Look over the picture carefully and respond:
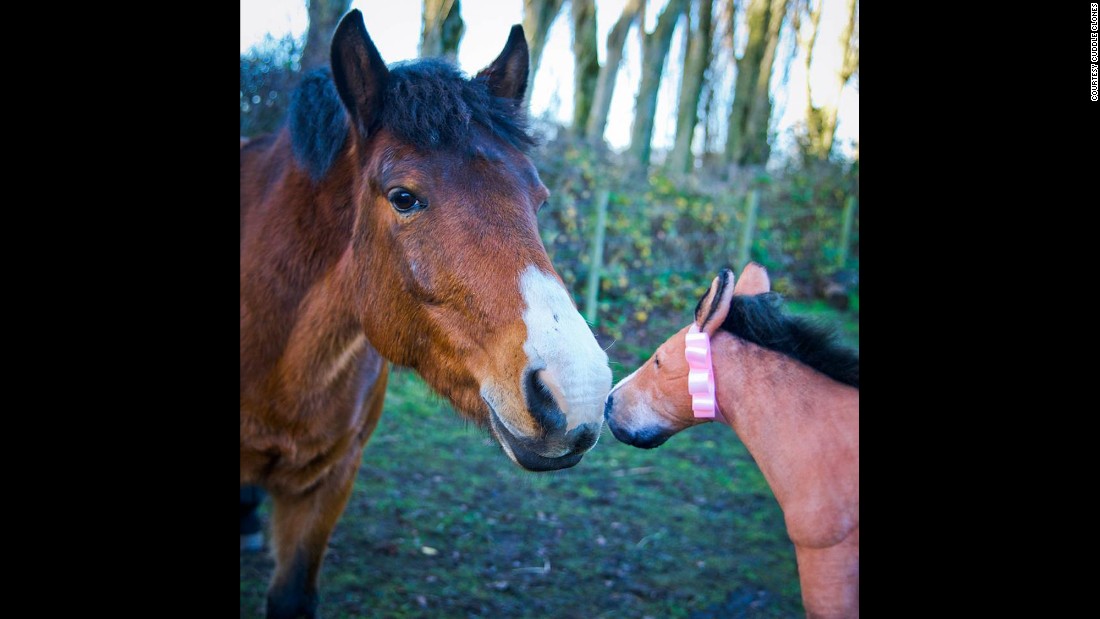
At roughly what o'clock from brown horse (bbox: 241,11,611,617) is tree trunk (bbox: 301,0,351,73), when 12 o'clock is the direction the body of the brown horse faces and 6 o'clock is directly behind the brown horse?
The tree trunk is roughly at 7 o'clock from the brown horse.

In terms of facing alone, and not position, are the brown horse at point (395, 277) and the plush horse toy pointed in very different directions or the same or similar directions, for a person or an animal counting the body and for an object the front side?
very different directions

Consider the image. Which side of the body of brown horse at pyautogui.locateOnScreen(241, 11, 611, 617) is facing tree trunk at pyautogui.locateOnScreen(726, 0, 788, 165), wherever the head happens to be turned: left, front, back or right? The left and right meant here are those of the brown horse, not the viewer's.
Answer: left

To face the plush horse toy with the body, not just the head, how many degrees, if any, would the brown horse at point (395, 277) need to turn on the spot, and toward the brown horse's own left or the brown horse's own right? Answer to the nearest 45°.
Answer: approximately 45° to the brown horse's own left

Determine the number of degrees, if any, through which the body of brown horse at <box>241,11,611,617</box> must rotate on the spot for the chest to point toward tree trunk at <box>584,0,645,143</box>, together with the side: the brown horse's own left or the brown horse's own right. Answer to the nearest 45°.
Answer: approximately 135° to the brown horse's own left

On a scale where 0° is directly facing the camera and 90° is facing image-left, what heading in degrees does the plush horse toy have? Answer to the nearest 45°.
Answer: approximately 90°

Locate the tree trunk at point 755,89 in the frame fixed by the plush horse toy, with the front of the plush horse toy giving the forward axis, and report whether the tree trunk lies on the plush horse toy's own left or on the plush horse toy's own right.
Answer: on the plush horse toy's own right

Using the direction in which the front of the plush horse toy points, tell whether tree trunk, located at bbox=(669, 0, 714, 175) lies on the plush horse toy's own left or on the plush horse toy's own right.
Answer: on the plush horse toy's own right

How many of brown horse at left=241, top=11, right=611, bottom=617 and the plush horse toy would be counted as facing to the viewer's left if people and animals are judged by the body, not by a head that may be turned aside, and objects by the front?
1

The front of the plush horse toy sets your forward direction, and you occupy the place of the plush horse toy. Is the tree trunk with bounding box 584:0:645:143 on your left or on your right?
on your right

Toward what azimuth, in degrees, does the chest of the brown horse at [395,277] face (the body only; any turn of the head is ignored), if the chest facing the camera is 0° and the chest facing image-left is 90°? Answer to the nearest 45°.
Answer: approximately 315°
